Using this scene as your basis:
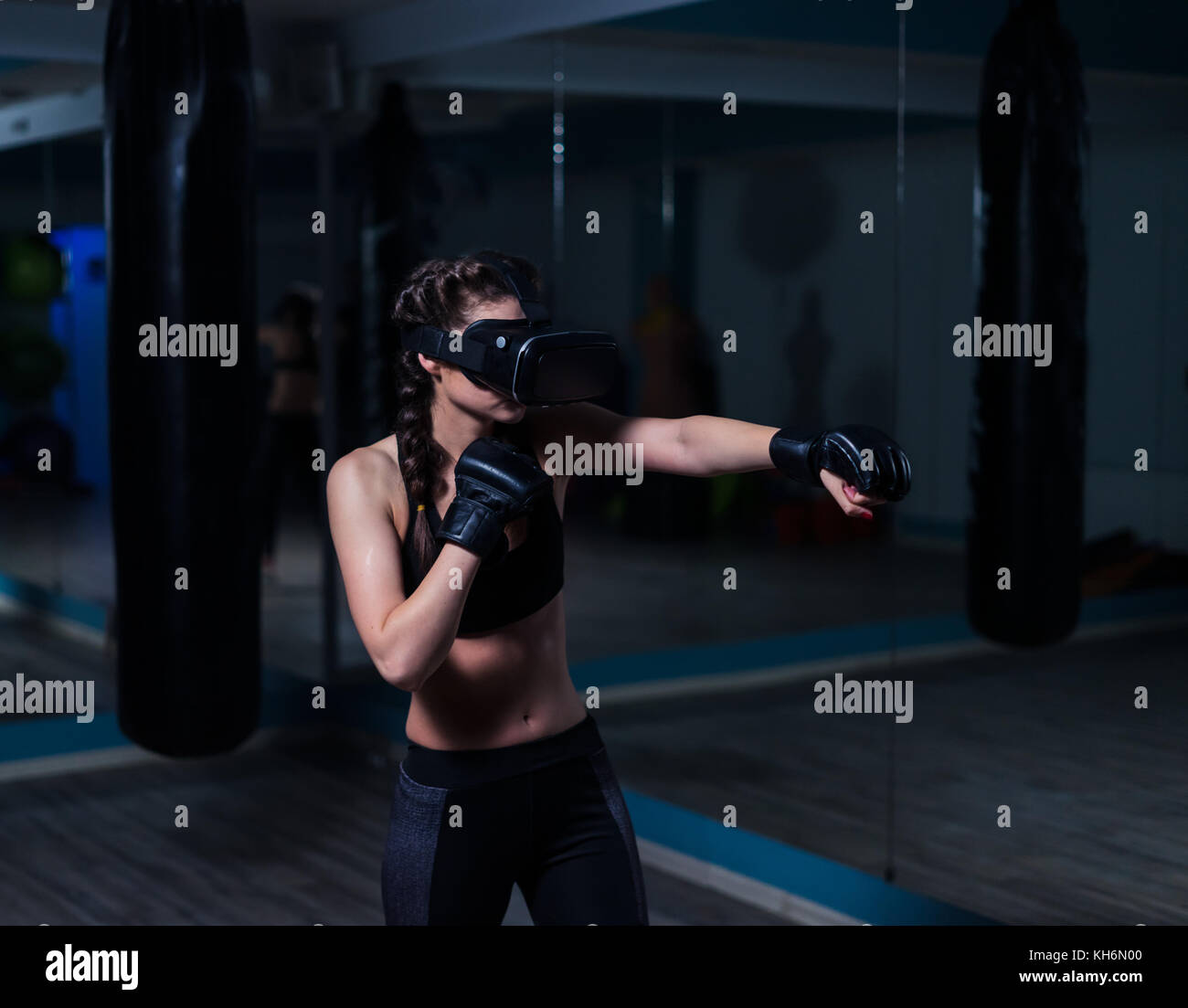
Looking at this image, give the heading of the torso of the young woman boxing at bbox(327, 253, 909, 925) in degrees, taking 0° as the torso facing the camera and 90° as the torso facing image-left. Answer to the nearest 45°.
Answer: approximately 315°

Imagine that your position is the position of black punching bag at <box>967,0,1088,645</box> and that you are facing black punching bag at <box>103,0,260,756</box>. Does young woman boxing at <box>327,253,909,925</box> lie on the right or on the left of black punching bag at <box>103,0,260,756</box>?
left

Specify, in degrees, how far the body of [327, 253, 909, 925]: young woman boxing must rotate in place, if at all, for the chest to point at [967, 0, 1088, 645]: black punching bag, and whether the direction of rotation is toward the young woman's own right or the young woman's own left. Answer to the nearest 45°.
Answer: approximately 90° to the young woman's own left

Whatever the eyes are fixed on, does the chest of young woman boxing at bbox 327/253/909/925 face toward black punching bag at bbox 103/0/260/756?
no
